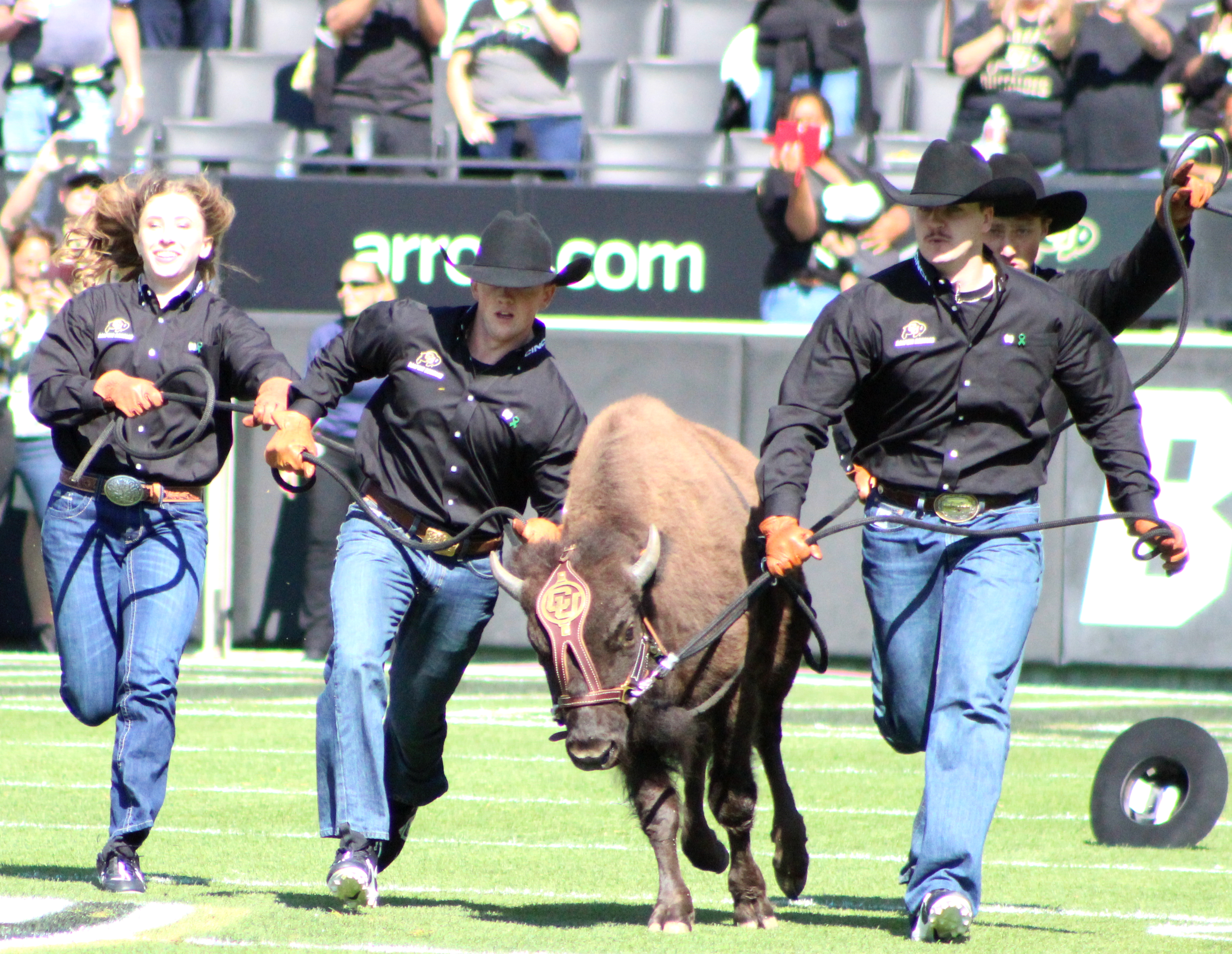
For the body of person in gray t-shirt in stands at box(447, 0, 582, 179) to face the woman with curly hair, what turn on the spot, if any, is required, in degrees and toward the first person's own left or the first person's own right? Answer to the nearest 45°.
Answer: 0° — they already face them

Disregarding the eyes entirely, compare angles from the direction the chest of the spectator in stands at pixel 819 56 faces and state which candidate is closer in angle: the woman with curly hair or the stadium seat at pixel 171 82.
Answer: the woman with curly hair

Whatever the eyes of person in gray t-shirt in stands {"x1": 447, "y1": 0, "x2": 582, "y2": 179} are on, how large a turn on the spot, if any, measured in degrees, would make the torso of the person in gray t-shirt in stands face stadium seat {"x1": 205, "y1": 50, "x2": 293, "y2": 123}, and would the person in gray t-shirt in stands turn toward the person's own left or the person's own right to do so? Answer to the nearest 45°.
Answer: approximately 135° to the person's own right

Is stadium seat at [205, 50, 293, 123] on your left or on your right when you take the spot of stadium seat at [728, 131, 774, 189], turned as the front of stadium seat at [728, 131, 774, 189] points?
on your right

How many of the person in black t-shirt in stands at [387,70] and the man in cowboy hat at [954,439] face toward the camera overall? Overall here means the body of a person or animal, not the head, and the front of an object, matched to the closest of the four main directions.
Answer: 2

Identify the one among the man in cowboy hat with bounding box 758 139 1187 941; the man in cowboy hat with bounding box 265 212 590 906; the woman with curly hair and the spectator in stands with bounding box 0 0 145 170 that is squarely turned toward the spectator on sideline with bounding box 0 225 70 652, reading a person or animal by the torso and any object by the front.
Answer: the spectator in stands with bounding box 0 0 145 170

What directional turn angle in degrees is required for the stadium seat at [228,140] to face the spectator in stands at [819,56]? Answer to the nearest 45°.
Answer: approximately 45° to its left

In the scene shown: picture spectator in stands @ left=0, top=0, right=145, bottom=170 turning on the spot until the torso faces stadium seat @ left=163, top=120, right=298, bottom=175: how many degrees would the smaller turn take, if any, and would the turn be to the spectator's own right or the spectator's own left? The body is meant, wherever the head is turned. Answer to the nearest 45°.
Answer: approximately 90° to the spectator's own left
